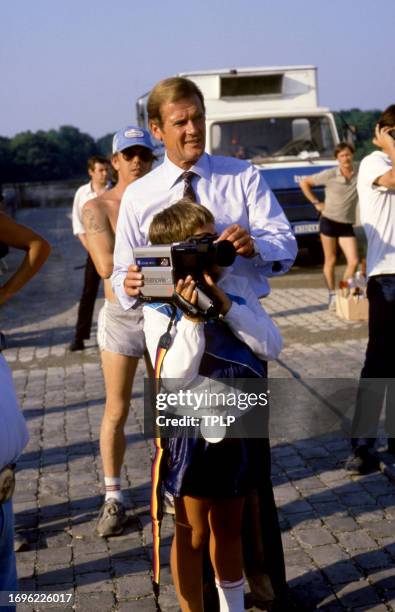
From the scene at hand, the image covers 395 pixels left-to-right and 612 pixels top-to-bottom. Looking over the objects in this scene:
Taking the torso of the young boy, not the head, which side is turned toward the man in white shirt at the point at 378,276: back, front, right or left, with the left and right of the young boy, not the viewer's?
left

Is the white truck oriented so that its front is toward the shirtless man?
yes

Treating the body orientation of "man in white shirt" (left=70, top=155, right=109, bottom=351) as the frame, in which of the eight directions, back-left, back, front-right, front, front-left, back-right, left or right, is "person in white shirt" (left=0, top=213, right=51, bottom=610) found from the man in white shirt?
front-right

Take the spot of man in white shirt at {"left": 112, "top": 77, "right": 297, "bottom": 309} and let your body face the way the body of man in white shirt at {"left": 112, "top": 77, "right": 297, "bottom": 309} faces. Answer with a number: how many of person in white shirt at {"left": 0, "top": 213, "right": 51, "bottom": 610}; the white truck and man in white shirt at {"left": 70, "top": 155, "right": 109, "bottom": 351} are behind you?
2

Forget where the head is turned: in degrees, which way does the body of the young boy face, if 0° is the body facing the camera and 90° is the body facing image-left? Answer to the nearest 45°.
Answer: approximately 315°

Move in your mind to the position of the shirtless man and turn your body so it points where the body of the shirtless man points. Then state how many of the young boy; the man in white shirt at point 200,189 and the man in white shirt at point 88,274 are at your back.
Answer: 1

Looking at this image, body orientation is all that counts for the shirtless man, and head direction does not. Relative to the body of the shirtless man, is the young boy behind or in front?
in front

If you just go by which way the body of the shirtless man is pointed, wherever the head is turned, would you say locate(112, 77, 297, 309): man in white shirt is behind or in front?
in front
